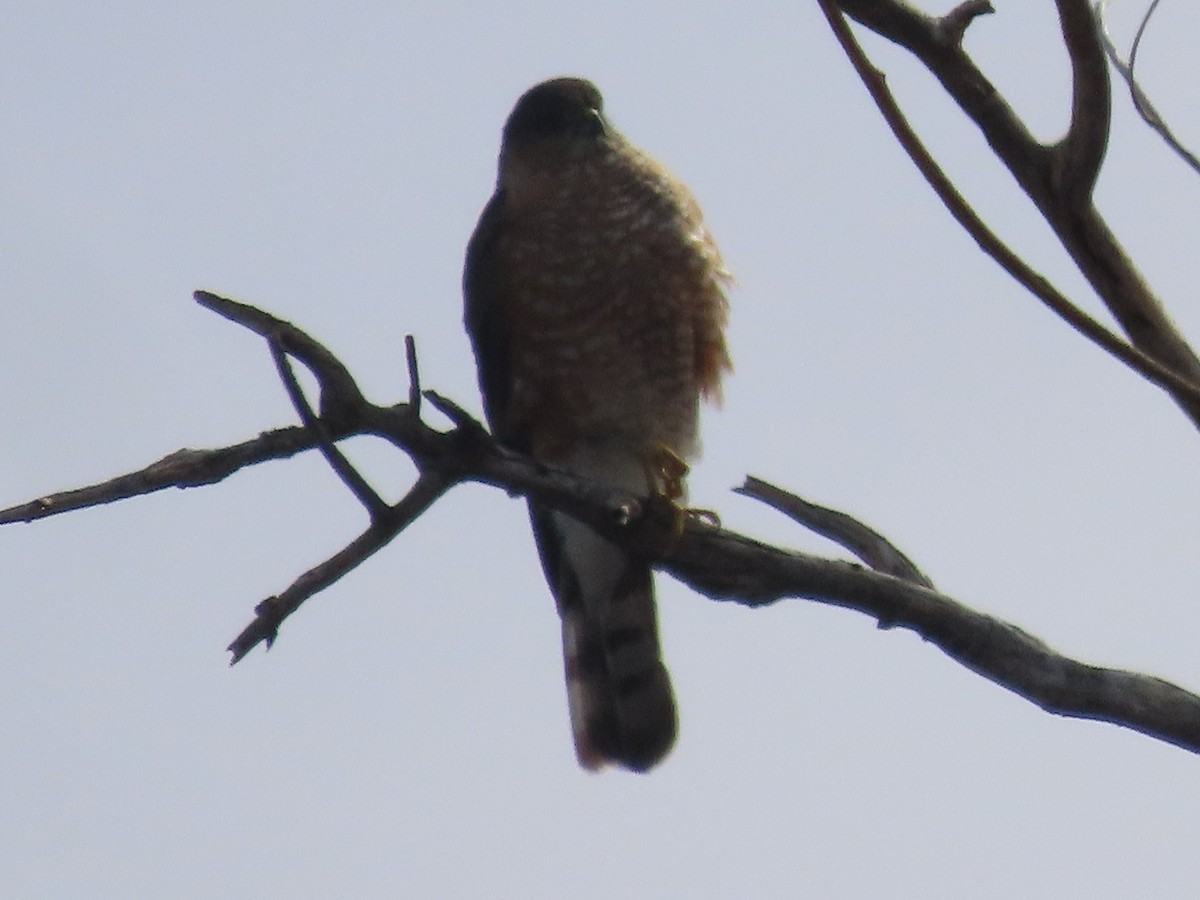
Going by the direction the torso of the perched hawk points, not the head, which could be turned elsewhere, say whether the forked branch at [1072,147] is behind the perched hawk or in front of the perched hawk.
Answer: in front

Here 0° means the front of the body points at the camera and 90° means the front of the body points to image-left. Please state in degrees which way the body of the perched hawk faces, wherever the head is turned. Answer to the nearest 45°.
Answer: approximately 315°
